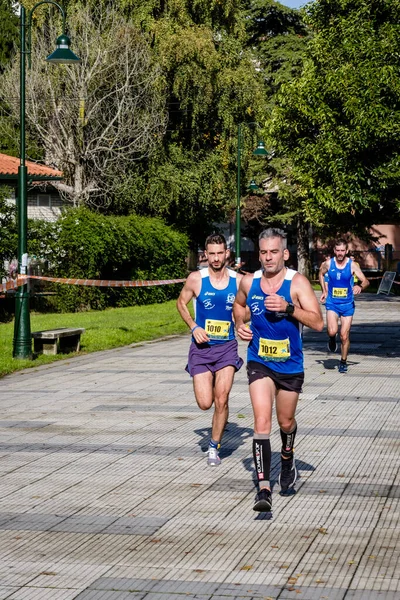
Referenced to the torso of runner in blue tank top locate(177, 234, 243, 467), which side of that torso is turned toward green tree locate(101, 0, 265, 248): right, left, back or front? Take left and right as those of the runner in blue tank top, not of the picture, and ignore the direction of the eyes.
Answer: back

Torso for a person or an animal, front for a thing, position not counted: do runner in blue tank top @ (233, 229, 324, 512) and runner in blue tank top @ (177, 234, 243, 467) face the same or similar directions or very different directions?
same or similar directions

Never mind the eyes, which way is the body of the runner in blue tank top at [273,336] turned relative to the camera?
toward the camera

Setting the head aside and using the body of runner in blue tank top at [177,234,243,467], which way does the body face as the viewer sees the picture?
toward the camera

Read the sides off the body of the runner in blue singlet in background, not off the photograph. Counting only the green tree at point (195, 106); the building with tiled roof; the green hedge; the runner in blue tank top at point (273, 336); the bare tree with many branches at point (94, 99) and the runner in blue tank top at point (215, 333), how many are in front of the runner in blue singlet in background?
2

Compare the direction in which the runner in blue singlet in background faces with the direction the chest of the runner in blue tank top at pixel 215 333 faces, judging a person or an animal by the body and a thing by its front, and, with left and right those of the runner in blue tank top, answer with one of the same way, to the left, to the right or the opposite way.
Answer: the same way

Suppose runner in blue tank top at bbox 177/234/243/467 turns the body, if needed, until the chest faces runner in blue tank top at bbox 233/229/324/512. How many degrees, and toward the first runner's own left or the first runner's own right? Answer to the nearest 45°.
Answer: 0° — they already face them

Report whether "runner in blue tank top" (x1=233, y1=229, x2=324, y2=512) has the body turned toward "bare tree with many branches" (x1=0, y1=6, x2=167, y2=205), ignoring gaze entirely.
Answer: no

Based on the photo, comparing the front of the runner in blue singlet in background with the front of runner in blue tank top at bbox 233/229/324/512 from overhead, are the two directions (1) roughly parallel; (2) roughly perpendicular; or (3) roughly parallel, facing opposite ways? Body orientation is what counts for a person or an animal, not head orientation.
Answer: roughly parallel

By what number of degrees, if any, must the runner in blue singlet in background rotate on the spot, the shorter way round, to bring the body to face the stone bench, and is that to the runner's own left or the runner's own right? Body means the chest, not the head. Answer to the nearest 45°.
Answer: approximately 90° to the runner's own right

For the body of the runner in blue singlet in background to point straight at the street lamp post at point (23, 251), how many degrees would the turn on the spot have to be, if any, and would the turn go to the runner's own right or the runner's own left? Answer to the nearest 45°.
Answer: approximately 90° to the runner's own right

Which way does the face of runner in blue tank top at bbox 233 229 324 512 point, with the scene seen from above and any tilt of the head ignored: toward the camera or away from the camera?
toward the camera

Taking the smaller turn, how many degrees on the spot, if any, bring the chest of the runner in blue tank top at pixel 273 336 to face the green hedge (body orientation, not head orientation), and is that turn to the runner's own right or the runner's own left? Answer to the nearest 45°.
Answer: approximately 180°

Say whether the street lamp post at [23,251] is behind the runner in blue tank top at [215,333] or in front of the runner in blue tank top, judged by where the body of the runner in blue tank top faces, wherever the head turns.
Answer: behind

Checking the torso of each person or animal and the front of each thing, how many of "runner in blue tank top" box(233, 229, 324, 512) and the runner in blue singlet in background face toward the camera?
2
